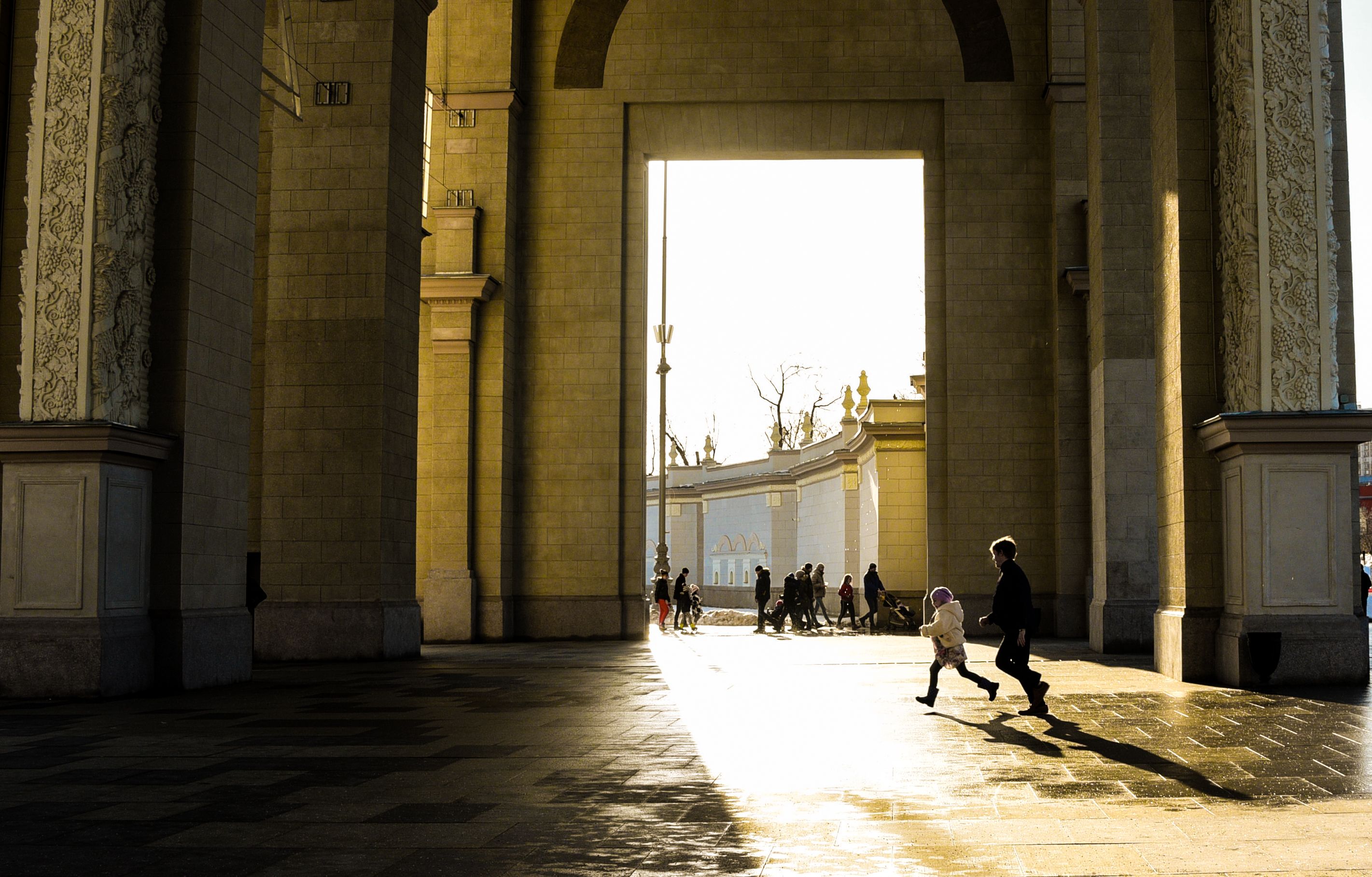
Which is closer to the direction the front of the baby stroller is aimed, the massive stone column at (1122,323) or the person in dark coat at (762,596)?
the massive stone column

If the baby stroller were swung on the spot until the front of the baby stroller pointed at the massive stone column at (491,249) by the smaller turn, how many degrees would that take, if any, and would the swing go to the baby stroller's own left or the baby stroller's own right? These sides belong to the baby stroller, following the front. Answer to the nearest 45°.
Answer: approximately 135° to the baby stroller's own right

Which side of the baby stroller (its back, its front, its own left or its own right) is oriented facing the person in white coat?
right

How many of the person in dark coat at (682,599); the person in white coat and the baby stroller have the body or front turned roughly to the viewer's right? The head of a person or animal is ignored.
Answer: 2

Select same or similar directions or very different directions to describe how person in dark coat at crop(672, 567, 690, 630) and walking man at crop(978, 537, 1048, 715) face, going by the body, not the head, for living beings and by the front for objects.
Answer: very different directions
